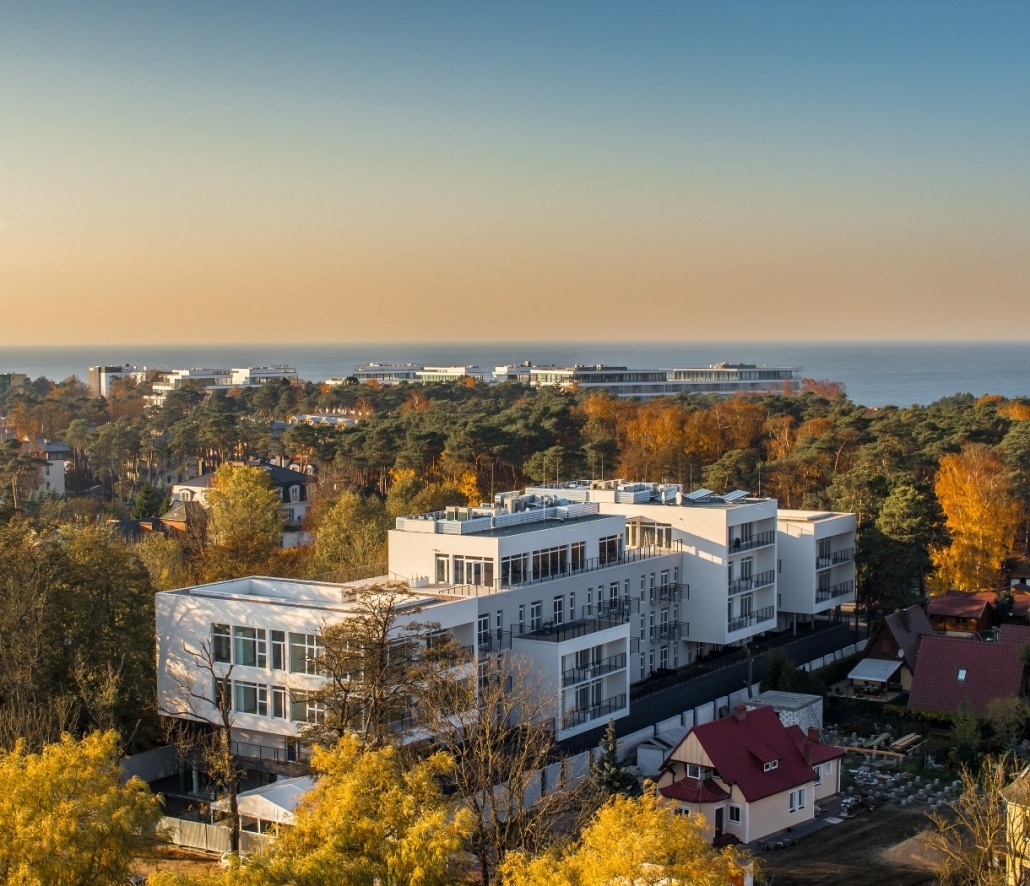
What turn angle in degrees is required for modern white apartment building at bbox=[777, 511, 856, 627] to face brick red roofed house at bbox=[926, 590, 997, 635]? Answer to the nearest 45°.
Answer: approximately 90° to its left

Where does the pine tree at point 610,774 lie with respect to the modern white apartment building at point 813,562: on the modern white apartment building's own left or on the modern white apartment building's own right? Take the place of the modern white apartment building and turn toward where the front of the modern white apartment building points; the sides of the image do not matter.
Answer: on the modern white apartment building's own right

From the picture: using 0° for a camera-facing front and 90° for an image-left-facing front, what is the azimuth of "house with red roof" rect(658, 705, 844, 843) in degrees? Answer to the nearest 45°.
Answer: approximately 45°

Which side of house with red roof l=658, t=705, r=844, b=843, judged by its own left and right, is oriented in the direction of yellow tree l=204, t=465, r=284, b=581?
right

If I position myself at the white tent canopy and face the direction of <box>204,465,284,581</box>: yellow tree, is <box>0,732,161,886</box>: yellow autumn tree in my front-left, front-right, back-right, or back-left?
back-left

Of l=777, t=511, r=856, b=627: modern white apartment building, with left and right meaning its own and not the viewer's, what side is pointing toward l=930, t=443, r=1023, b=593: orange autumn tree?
left

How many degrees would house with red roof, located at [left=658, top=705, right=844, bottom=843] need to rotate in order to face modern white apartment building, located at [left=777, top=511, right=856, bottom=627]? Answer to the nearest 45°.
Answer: approximately 135° to its right

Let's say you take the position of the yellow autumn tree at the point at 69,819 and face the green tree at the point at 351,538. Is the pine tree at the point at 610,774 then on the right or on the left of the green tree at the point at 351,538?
right

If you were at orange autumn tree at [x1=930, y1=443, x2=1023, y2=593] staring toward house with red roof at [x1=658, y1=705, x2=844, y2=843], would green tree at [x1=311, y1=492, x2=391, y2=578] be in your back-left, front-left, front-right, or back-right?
front-right
